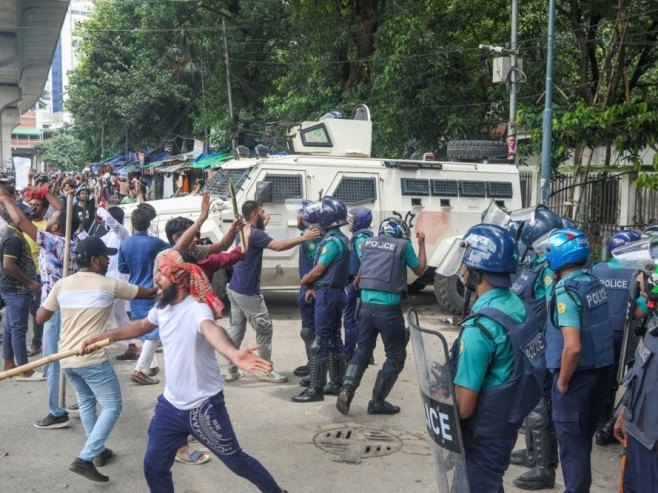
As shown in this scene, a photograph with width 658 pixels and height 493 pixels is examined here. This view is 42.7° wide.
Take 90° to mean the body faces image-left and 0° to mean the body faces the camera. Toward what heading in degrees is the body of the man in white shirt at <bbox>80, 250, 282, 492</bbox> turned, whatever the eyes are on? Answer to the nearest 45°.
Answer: approximately 45°

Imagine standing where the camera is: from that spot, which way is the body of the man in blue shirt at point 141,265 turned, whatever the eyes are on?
away from the camera

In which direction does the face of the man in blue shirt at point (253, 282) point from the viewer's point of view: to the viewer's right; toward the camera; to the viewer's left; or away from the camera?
to the viewer's right

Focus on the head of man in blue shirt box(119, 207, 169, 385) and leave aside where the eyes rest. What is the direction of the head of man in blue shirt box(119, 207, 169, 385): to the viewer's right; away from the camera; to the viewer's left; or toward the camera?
away from the camera

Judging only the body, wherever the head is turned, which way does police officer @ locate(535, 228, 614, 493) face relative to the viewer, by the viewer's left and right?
facing away from the viewer and to the left of the viewer

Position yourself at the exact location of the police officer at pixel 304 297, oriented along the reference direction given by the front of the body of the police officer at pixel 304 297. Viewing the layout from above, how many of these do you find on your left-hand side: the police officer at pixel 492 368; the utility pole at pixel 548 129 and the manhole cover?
2

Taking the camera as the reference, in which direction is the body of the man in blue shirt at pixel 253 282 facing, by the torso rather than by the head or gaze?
to the viewer's right

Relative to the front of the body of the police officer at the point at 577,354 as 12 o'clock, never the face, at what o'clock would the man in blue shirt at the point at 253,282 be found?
The man in blue shirt is roughly at 12 o'clock from the police officer.

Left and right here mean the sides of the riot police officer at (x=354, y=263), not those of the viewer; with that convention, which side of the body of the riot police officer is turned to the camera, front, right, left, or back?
left

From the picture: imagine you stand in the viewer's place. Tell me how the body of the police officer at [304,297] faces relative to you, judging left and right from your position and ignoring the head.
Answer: facing to the left of the viewer

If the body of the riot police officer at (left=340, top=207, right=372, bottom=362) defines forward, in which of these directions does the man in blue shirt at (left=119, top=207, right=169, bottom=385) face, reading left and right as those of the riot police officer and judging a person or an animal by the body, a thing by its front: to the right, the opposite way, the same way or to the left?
to the right

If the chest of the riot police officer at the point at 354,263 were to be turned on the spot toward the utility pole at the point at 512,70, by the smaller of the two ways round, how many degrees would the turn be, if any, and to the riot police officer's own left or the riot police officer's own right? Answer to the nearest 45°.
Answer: approximately 90° to the riot police officer's own right
